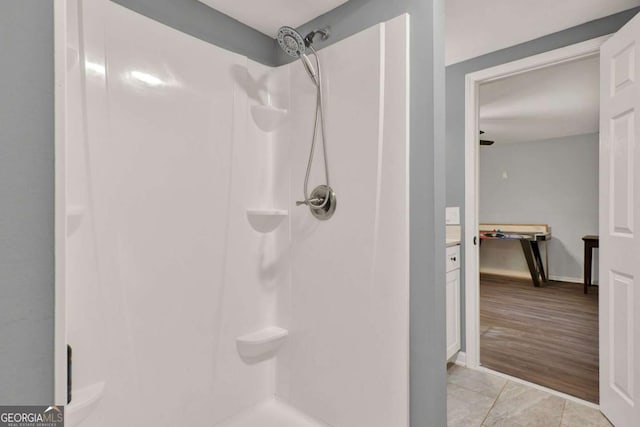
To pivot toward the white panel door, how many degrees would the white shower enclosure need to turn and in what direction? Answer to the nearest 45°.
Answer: approximately 45° to its left

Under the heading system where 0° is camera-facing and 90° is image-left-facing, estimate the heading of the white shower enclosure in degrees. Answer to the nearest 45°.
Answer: approximately 315°

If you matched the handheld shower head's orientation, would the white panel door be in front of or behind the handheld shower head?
behind

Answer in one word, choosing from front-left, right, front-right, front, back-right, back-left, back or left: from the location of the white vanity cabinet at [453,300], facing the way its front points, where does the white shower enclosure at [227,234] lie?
right

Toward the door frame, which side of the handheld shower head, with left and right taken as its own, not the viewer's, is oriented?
back

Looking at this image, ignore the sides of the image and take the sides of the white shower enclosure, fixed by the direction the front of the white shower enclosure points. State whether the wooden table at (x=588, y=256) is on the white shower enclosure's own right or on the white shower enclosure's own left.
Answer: on the white shower enclosure's own left

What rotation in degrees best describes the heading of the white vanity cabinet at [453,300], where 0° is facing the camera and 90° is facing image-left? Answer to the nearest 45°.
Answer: approximately 315°
